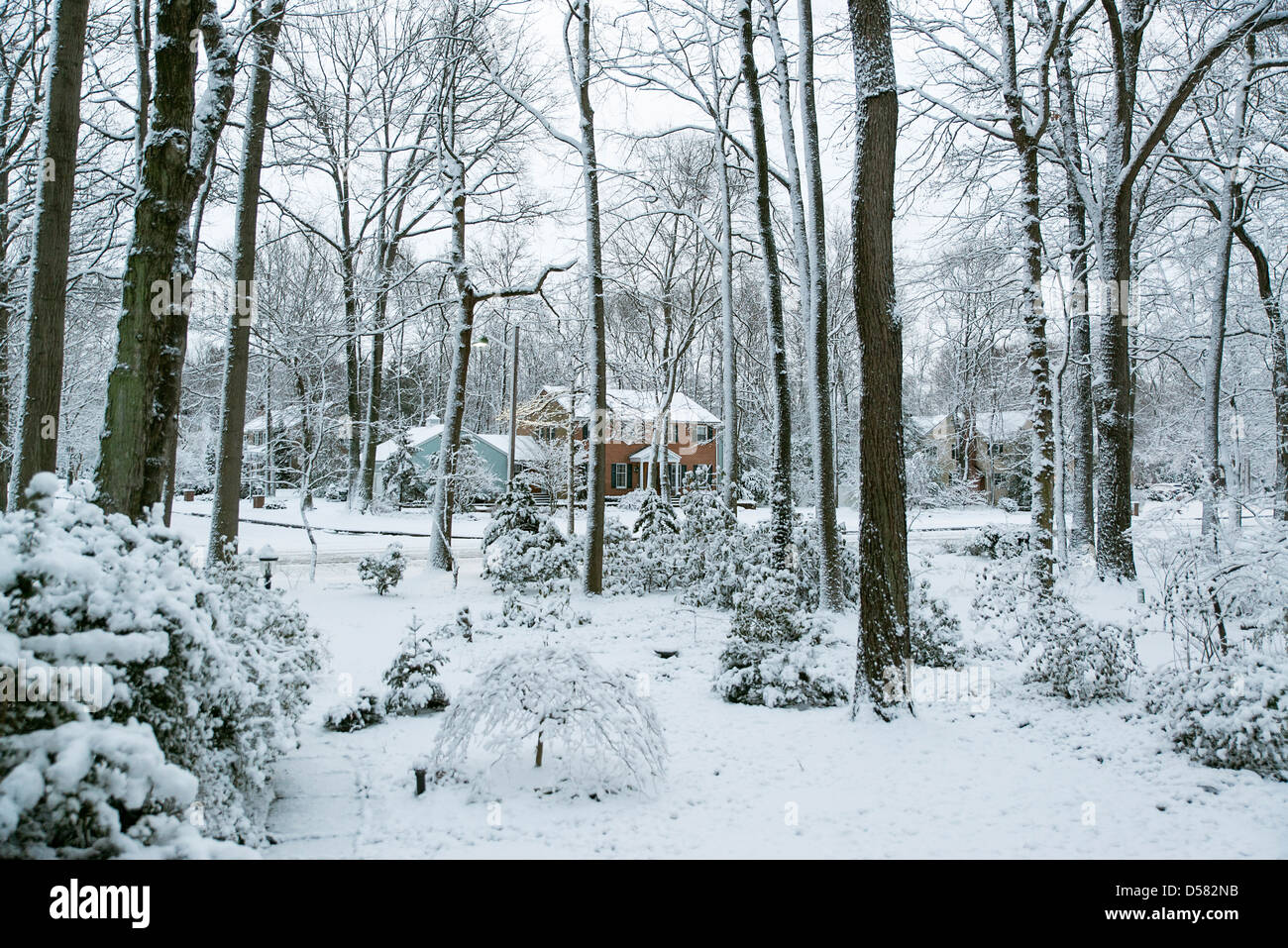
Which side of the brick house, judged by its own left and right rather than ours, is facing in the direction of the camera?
front

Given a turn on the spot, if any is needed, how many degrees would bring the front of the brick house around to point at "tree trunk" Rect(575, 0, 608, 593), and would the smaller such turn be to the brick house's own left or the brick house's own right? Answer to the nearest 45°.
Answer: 0° — it already faces it

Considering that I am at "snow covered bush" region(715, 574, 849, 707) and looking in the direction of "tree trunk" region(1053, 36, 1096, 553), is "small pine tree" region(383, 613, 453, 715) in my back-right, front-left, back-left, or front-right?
back-left

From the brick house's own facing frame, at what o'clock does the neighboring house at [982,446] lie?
The neighboring house is roughly at 9 o'clock from the brick house.

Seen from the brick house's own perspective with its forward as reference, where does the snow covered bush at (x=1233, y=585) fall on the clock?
The snow covered bush is roughly at 12 o'clock from the brick house.

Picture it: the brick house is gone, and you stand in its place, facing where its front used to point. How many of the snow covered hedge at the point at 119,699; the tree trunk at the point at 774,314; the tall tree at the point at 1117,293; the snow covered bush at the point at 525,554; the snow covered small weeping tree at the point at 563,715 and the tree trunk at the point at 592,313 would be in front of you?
6

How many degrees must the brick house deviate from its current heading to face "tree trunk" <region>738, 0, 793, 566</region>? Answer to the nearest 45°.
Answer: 0° — it already faces it

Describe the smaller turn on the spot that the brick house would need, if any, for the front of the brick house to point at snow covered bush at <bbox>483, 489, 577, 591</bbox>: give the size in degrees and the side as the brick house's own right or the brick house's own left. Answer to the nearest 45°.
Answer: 0° — it already faces it

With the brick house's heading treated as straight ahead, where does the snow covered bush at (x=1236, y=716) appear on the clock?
The snow covered bush is roughly at 12 o'clock from the brick house.

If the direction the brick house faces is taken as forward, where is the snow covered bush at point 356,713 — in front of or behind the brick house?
in front

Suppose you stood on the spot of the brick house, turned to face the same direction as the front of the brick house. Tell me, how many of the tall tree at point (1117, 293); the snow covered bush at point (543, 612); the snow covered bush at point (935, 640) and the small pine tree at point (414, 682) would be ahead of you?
4

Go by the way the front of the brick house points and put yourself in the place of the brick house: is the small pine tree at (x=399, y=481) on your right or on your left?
on your right

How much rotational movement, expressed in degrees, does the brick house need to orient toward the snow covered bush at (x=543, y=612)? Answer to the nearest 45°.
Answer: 0° — it already faces it

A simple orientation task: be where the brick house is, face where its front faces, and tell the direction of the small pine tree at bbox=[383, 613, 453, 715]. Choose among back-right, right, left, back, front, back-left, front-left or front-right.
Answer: front

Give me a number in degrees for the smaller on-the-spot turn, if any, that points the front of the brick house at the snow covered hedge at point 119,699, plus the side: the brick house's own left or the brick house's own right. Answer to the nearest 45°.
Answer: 0° — it already faces it

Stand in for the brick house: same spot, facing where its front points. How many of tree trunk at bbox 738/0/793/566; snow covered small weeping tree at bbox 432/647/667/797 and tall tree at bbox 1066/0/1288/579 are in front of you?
3

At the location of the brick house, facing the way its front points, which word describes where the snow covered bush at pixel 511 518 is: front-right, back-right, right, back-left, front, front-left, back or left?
front

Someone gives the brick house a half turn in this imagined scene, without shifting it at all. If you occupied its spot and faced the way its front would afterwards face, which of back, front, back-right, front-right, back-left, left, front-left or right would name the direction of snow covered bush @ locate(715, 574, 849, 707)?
back

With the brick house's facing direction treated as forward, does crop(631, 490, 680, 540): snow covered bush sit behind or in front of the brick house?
in front

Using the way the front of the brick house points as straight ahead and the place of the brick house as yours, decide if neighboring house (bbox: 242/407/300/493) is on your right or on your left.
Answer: on your right
